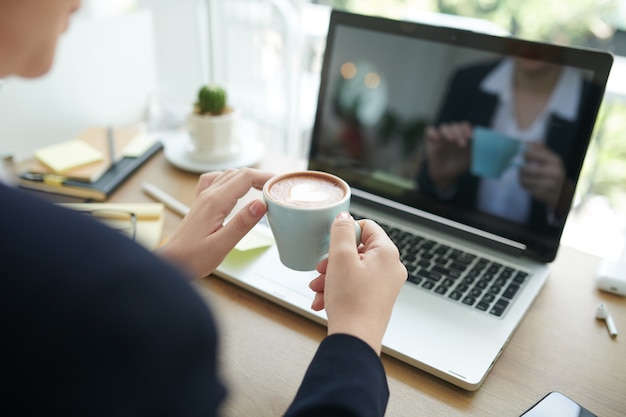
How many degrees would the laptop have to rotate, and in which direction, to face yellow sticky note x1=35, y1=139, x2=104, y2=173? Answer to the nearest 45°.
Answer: approximately 45° to its right

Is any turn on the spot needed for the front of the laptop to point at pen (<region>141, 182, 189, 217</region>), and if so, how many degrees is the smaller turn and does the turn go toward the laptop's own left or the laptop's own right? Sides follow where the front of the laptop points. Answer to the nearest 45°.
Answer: approximately 45° to the laptop's own right

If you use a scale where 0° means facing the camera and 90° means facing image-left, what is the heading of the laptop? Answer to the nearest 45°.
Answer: approximately 45°

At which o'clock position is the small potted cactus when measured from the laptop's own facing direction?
The small potted cactus is roughly at 2 o'clock from the laptop.

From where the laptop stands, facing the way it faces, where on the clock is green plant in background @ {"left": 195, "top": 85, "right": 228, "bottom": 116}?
The green plant in background is roughly at 2 o'clock from the laptop.

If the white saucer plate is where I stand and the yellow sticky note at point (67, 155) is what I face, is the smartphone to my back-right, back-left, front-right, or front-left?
back-left

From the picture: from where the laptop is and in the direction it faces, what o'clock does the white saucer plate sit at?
The white saucer plate is roughly at 2 o'clock from the laptop.
